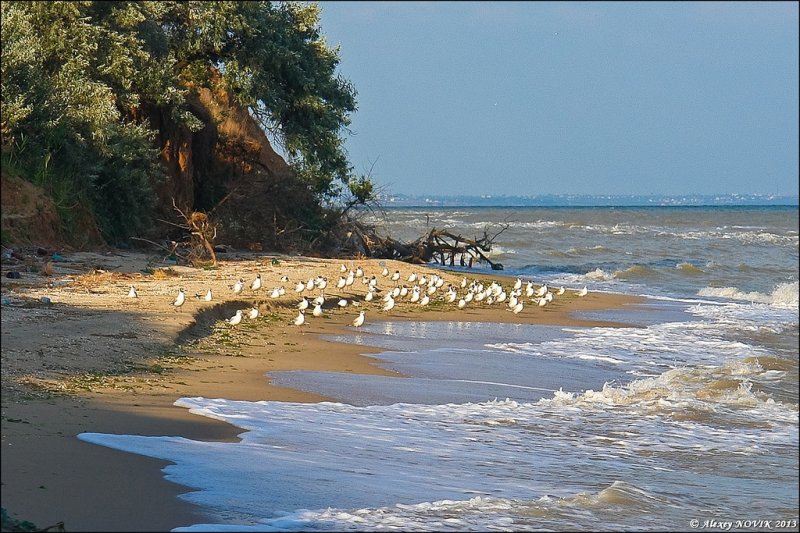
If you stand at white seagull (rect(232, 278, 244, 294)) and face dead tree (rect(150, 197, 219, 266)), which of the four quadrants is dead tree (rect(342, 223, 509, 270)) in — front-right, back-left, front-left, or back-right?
front-right

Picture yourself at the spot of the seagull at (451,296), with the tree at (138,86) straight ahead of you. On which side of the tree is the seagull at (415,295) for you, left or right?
left

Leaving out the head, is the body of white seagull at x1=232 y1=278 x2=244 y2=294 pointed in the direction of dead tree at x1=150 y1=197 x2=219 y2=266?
no

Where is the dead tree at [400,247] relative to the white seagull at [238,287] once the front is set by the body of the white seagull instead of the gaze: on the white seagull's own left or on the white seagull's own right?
on the white seagull's own left

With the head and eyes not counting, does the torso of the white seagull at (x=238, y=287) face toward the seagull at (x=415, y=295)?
no

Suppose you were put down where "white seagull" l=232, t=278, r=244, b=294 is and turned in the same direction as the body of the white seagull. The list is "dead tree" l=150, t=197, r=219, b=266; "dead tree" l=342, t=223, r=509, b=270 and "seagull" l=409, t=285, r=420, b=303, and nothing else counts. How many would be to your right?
0

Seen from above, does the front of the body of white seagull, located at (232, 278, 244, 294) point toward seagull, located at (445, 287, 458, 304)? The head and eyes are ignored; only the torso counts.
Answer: yes

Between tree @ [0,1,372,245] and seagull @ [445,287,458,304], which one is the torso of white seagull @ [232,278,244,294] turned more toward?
the seagull
